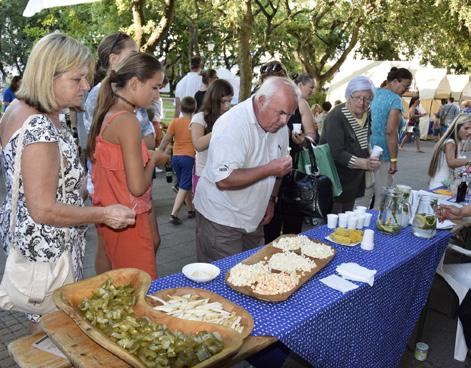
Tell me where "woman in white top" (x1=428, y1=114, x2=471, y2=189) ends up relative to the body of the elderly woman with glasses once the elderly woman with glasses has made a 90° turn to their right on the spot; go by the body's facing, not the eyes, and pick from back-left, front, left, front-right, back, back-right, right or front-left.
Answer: back

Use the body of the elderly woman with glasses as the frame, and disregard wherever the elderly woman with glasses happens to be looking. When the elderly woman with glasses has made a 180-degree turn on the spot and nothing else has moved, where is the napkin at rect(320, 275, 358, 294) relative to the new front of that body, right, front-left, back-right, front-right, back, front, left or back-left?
back-left

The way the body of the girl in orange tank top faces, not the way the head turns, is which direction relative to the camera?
to the viewer's right

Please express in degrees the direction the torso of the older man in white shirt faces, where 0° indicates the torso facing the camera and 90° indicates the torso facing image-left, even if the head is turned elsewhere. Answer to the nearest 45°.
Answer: approximately 315°

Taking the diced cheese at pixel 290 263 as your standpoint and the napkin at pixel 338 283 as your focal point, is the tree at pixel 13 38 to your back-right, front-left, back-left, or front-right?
back-left

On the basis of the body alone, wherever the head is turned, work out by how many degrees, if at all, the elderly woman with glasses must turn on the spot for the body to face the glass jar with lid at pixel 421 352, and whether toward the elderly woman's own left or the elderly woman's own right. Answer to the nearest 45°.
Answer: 0° — they already face it

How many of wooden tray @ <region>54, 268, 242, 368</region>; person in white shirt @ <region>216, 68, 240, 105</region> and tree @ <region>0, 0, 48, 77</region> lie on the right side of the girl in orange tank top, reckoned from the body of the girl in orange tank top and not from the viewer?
1

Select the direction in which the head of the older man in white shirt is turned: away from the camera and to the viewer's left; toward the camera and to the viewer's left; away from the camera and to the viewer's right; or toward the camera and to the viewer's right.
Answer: toward the camera and to the viewer's right

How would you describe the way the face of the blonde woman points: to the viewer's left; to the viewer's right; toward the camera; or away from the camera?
to the viewer's right

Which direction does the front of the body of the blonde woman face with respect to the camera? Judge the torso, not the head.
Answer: to the viewer's right

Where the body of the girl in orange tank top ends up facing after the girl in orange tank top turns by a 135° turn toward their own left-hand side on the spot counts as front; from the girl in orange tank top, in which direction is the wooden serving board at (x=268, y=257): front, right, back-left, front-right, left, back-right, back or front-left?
back
